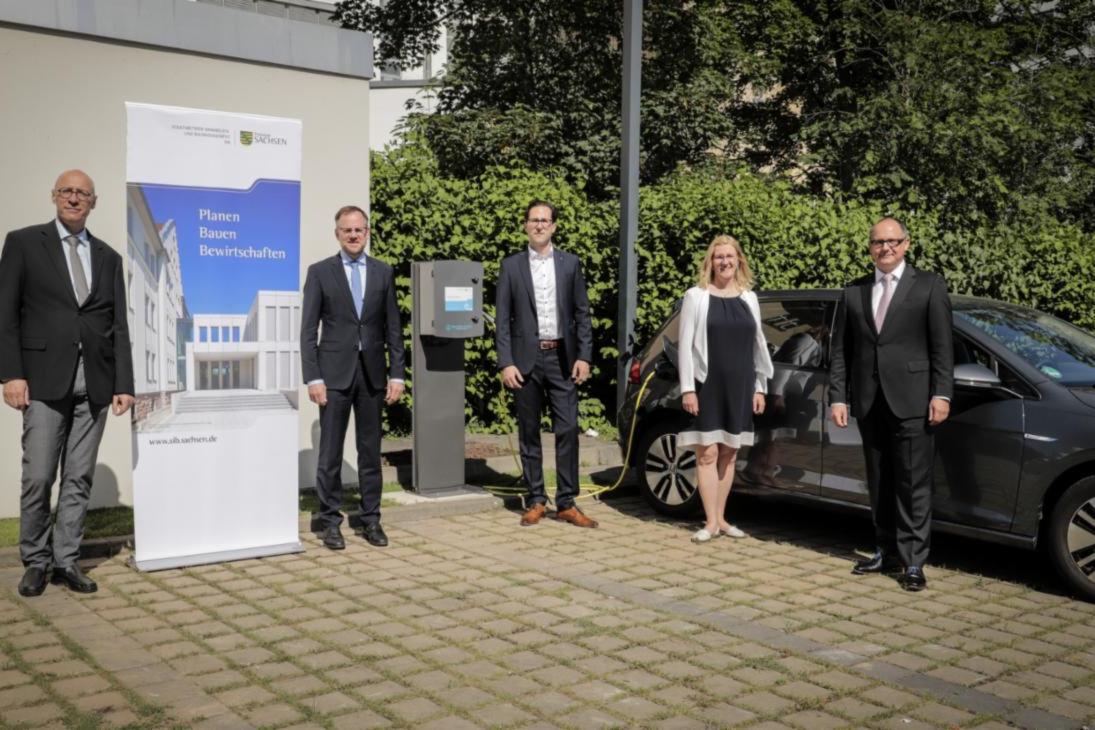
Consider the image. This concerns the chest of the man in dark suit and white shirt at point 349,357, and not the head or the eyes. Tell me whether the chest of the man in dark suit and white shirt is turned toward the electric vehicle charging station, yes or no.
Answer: no

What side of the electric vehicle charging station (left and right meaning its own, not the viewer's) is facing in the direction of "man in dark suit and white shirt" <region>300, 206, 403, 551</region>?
right

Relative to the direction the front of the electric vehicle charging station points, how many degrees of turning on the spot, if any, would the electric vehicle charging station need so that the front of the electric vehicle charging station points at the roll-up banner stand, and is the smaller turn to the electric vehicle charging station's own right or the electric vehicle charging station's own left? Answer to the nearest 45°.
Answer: approximately 90° to the electric vehicle charging station's own right

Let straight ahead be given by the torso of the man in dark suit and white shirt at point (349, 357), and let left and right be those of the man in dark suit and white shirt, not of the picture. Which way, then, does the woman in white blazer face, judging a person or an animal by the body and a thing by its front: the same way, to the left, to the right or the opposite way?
the same way

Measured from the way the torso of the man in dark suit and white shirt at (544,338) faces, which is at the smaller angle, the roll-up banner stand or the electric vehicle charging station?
the roll-up banner stand

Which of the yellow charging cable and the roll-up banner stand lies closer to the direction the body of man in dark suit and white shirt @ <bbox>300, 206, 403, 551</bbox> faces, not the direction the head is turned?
the roll-up banner stand

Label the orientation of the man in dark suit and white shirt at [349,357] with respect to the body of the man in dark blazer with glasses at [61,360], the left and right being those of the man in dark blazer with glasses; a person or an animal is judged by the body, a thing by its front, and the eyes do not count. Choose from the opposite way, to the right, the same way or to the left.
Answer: the same way

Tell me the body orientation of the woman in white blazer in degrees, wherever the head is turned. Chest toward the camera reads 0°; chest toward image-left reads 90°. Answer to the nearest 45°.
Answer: approximately 0°

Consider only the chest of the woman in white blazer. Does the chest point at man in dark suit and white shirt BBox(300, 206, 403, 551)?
no

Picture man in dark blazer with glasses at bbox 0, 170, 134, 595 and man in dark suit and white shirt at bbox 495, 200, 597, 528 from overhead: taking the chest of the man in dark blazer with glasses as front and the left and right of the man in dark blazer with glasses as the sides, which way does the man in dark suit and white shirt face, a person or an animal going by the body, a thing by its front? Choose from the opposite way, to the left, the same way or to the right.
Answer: the same way

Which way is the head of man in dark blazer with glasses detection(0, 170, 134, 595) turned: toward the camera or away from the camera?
toward the camera

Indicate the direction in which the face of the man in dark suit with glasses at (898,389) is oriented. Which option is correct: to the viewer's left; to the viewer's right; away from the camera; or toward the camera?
toward the camera

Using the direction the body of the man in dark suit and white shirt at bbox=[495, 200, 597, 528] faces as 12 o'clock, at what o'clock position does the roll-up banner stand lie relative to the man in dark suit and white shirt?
The roll-up banner stand is roughly at 2 o'clock from the man in dark suit and white shirt.

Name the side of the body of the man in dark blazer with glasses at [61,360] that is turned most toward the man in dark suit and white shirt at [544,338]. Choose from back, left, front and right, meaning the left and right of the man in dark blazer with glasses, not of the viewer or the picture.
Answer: left

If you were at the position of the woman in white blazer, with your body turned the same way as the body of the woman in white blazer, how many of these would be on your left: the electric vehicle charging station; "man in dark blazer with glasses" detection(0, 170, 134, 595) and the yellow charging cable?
0

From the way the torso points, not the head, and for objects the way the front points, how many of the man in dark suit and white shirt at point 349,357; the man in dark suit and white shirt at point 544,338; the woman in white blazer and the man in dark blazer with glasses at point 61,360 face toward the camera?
4

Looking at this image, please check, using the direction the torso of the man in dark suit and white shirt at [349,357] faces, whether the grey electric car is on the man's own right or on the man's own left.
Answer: on the man's own left

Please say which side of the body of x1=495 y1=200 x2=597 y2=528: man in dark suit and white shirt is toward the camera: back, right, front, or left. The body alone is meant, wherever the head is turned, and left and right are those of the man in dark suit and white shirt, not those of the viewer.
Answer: front

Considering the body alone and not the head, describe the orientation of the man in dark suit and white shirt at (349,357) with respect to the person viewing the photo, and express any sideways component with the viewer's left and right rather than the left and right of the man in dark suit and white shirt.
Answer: facing the viewer

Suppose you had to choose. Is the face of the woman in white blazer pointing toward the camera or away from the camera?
toward the camera
